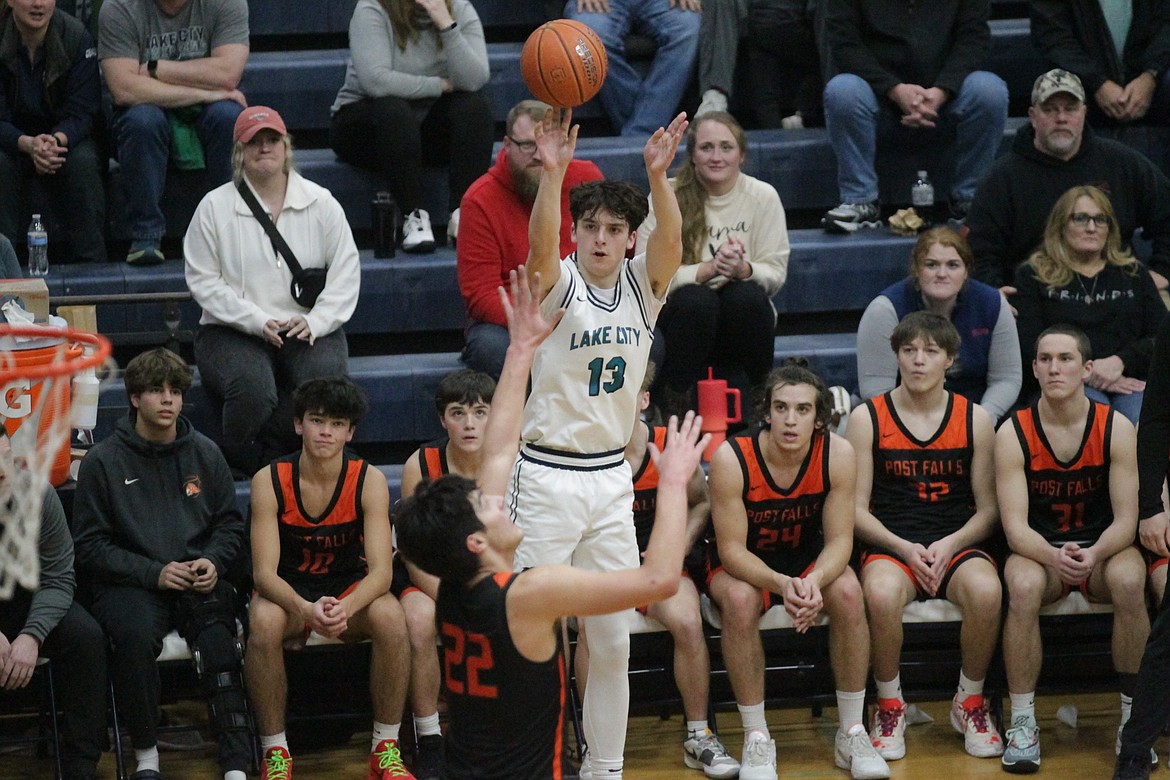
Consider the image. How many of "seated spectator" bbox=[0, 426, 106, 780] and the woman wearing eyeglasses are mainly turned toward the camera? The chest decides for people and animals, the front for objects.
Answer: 2

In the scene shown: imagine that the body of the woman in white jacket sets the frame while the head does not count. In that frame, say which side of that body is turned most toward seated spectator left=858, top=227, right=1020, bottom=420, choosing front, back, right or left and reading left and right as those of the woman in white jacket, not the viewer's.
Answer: left

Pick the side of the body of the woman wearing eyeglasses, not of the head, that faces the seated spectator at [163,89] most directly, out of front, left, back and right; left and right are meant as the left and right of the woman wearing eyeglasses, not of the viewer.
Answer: right

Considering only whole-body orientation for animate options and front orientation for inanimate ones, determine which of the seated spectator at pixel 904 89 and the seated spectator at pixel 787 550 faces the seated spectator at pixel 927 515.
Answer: the seated spectator at pixel 904 89

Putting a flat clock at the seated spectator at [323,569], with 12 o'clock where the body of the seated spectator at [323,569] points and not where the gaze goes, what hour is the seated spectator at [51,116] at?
the seated spectator at [51,116] is roughly at 5 o'clock from the seated spectator at [323,569].

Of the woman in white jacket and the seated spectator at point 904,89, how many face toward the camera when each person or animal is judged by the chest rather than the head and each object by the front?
2

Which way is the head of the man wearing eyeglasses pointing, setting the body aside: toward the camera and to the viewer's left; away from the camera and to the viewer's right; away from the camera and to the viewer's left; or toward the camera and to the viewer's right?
toward the camera and to the viewer's right

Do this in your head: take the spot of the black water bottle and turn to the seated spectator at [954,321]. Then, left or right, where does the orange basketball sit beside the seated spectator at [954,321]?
right

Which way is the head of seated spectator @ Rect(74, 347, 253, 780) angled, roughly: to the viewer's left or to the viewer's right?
to the viewer's right

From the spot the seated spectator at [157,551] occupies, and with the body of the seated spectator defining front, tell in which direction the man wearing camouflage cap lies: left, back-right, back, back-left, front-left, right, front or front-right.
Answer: left
